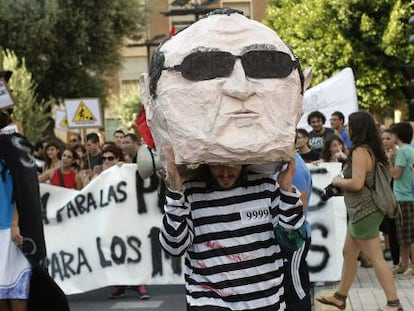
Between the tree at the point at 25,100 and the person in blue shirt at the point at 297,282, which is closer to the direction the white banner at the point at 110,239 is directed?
the person in blue shirt

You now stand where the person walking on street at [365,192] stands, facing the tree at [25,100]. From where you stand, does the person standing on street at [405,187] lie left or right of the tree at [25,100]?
right

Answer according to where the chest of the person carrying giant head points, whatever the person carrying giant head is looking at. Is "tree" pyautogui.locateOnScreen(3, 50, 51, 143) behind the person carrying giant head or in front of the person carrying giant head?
behind

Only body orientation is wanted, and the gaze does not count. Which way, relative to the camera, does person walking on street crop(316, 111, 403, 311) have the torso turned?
to the viewer's left
